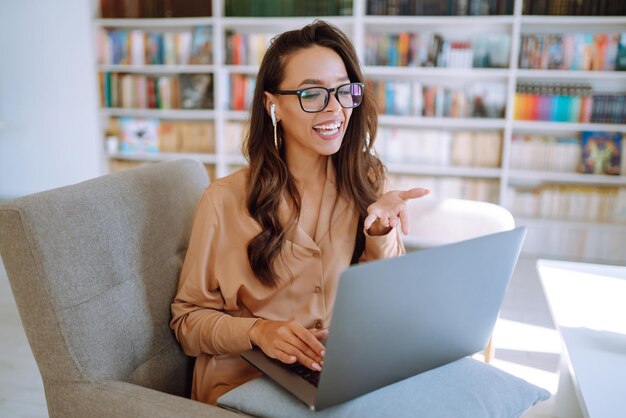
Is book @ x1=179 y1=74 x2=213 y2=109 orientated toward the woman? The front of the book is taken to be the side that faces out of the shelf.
yes

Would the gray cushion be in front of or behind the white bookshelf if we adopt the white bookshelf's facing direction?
in front

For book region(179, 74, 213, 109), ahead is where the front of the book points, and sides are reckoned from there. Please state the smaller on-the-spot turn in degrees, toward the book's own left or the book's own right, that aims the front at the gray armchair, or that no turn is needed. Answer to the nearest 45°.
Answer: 0° — it already faces it

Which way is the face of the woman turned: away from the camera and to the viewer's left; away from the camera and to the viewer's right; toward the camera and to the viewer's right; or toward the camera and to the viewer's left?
toward the camera and to the viewer's right

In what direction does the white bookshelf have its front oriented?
toward the camera

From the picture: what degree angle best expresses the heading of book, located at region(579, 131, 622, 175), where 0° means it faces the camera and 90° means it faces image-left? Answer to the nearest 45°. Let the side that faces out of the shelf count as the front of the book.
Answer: approximately 0°

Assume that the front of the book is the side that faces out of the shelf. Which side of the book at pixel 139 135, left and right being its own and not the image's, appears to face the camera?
front

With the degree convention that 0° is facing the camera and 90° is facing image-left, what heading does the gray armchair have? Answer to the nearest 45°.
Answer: approximately 315°

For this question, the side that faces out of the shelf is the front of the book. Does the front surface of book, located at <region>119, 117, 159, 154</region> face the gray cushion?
yes

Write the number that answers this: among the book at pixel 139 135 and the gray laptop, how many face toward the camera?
1

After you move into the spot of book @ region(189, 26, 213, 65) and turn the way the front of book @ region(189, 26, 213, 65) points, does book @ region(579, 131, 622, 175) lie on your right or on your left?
on your left

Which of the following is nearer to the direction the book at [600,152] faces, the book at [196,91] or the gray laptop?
the gray laptop

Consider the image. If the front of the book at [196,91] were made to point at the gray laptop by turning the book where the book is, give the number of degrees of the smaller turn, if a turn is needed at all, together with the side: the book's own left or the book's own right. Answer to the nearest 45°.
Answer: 0° — it already faces it

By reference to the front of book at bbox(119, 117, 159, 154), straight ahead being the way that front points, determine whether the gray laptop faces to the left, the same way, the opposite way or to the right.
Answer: the opposite way

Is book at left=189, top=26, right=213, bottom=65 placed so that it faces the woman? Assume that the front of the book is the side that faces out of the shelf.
yes
